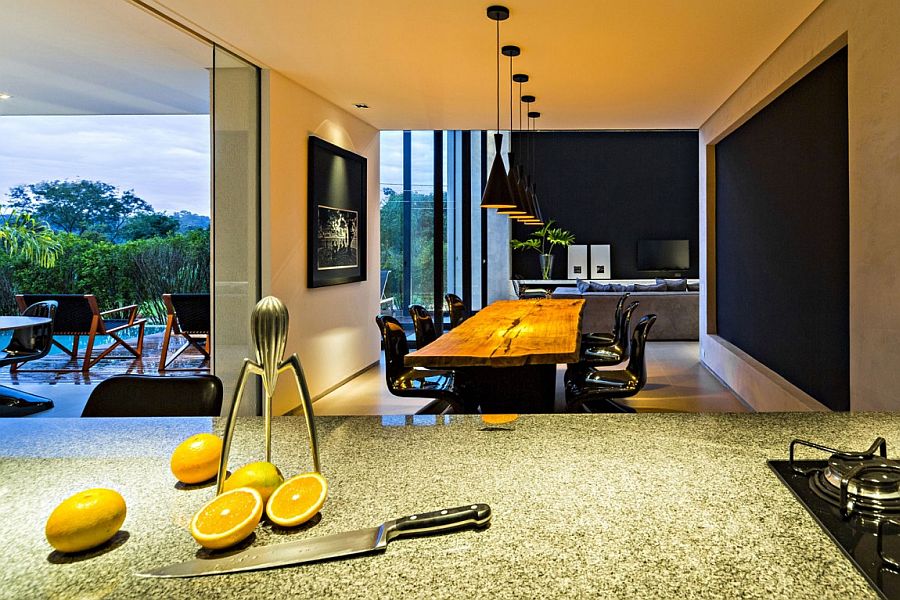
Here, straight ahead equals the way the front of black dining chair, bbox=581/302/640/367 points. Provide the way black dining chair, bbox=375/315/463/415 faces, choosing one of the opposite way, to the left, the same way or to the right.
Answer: the opposite way

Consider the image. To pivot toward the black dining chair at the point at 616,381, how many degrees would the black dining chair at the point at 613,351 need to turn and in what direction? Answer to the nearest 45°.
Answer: approximately 90° to its left

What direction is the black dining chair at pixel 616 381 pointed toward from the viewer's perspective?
to the viewer's left

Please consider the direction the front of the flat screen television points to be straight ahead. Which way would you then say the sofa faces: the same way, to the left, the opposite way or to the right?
the opposite way

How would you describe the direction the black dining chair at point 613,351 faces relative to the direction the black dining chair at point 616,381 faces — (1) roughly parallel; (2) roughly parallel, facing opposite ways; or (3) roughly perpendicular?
roughly parallel

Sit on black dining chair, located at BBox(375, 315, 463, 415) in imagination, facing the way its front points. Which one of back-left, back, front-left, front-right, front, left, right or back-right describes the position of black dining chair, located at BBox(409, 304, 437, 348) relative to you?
left

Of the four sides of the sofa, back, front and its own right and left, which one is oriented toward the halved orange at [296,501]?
back

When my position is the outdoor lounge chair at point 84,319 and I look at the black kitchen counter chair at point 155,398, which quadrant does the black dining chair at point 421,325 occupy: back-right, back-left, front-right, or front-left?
front-left

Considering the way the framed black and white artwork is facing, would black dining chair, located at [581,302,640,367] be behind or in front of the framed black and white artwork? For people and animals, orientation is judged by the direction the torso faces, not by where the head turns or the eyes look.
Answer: in front

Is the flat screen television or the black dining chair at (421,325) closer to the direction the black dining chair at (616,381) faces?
the black dining chair

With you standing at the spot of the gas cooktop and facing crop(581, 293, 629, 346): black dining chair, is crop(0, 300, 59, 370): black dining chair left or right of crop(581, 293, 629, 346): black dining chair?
left

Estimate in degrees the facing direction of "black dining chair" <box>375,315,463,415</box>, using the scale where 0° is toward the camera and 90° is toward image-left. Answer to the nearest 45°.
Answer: approximately 270°

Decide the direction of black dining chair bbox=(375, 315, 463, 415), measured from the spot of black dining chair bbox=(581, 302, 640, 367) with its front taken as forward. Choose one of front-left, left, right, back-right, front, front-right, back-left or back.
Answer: front-left

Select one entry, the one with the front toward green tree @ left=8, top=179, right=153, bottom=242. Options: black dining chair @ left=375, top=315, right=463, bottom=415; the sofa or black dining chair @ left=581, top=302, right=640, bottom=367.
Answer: black dining chair @ left=581, top=302, right=640, bottom=367

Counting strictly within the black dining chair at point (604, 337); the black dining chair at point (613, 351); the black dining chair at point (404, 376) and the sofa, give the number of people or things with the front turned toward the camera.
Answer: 0

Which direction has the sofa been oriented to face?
away from the camera

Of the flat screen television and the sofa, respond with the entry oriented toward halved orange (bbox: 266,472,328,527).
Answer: the flat screen television

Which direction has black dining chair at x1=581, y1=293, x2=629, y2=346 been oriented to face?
to the viewer's left

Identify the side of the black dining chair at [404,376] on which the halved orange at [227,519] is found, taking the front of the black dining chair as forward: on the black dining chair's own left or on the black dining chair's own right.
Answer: on the black dining chair's own right

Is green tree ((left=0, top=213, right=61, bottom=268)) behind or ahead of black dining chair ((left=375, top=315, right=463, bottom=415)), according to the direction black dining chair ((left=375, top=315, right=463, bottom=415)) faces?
behind
